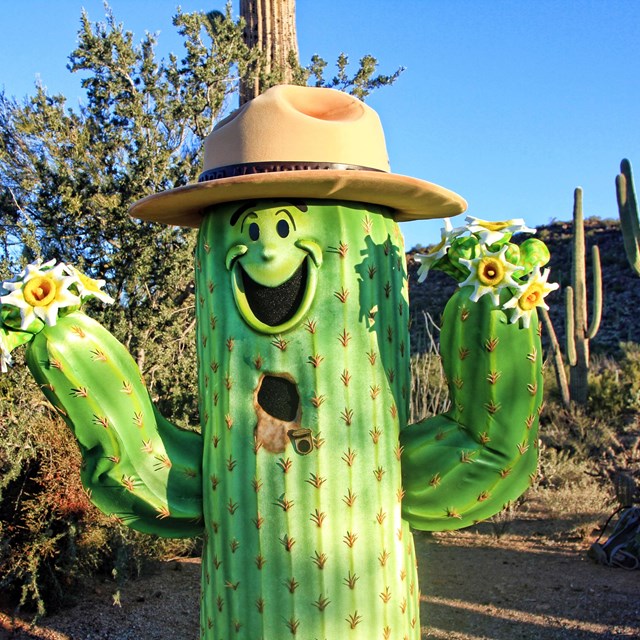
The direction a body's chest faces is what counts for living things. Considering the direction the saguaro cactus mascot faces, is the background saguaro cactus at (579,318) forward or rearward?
rearward

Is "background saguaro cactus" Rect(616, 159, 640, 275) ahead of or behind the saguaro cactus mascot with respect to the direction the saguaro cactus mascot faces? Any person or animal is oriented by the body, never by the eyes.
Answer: behind

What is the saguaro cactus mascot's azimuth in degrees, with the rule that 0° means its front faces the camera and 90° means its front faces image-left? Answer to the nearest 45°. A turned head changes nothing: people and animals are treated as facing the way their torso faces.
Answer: approximately 0°

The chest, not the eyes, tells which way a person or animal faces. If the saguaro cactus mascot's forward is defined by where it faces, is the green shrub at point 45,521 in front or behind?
behind
